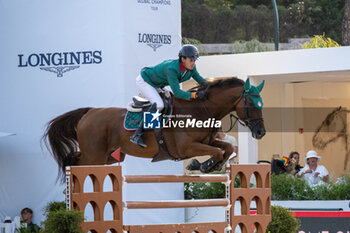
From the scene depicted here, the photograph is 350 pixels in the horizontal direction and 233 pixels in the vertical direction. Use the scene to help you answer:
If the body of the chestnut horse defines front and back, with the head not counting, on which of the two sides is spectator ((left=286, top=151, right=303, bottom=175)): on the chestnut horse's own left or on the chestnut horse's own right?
on the chestnut horse's own left

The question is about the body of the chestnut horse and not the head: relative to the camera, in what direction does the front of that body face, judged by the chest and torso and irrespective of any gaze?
to the viewer's right

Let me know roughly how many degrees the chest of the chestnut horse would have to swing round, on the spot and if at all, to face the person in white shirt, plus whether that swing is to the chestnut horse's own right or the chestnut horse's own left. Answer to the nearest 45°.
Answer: approximately 45° to the chestnut horse's own left

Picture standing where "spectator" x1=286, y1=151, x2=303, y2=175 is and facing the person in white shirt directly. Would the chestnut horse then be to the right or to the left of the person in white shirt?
right

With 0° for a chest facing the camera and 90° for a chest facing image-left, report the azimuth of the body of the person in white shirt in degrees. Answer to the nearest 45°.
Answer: approximately 0°

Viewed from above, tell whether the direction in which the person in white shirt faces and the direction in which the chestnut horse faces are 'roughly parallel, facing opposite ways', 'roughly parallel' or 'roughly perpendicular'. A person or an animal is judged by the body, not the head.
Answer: roughly perpendicular

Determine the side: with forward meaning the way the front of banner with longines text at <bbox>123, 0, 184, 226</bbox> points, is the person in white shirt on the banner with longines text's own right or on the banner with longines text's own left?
on the banner with longines text's own left

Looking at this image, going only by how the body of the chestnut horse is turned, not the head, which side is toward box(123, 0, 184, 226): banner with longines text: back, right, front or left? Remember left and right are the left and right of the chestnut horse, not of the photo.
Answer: left
